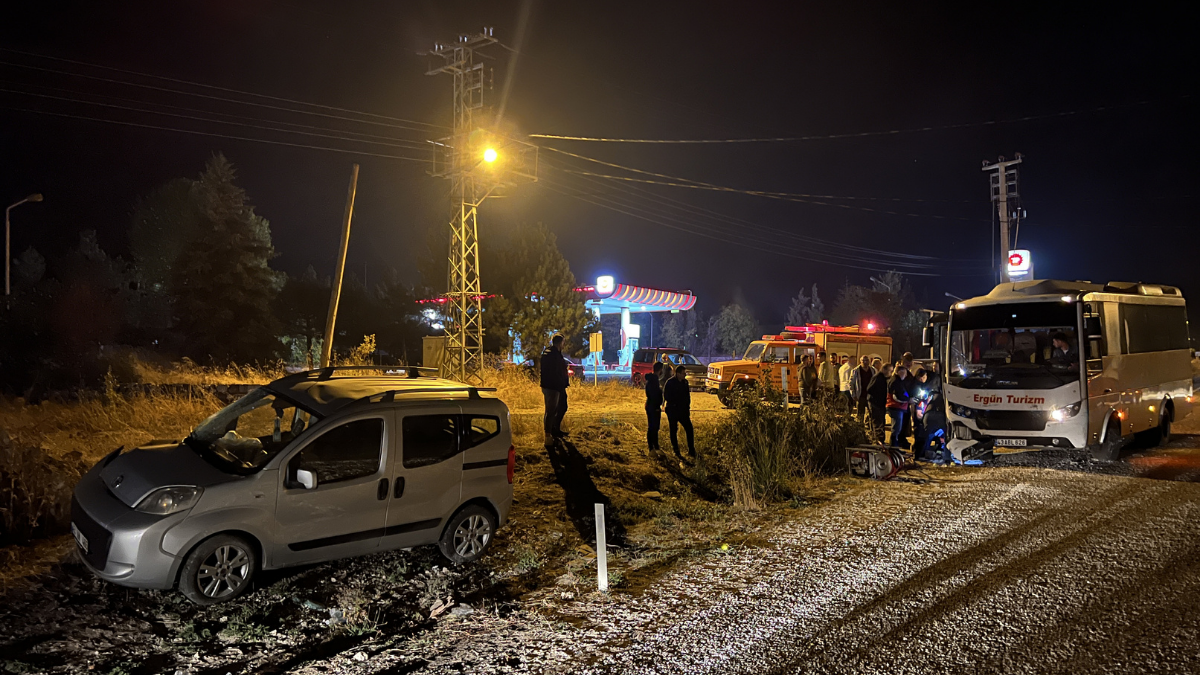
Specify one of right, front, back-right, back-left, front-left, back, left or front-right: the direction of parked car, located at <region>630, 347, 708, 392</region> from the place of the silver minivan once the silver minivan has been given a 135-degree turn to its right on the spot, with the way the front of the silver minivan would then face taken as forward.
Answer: front-right

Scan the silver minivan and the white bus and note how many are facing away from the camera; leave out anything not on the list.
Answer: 0

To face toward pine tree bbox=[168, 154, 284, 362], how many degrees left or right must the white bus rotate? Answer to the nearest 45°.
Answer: approximately 45° to its right

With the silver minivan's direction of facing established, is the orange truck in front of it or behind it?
behind

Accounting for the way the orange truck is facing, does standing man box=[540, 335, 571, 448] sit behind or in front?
in front

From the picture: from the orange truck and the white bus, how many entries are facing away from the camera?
0

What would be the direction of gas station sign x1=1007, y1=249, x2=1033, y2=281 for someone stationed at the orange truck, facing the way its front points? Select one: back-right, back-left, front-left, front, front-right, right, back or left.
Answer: back

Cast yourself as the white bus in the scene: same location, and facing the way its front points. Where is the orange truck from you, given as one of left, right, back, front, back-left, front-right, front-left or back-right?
right

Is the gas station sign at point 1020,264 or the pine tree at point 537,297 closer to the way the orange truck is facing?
the pine tree

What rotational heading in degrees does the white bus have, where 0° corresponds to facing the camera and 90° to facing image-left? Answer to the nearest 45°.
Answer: approximately 45°
